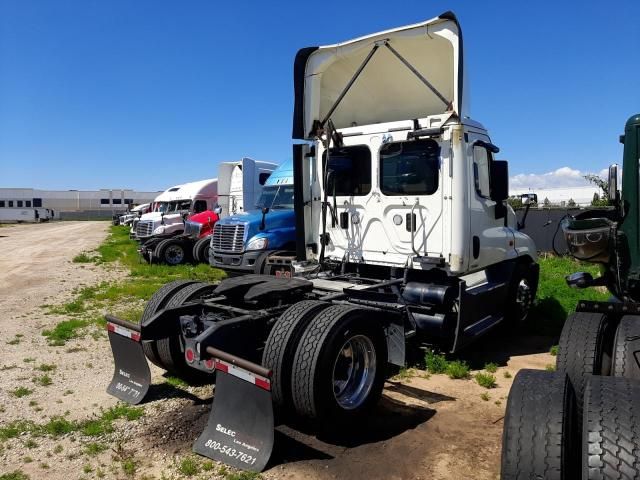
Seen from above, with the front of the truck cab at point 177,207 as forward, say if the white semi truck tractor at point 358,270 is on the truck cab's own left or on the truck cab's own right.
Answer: on the truck cab's own left

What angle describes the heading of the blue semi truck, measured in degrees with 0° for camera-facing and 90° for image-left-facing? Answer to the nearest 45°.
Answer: approximately 45°

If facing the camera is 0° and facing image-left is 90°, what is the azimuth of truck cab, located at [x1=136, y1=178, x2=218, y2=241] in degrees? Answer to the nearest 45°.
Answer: approximately 45°

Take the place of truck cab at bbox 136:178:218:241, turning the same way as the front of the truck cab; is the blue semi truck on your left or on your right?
on your left

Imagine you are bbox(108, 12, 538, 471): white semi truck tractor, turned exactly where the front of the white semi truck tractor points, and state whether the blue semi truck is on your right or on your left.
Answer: on your left

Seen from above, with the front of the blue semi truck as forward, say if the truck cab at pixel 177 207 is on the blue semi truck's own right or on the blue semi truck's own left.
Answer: on the blue semi truck's own right

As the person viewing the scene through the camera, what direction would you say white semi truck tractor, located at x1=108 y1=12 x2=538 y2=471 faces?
facing away from the viewer and to the right of the viewer
